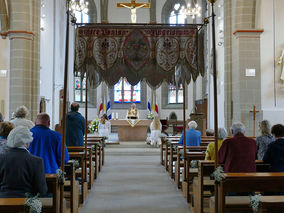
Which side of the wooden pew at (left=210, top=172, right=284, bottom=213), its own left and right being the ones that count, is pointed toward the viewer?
back

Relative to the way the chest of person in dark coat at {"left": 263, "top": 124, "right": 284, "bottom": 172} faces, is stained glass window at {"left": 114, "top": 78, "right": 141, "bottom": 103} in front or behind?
in front

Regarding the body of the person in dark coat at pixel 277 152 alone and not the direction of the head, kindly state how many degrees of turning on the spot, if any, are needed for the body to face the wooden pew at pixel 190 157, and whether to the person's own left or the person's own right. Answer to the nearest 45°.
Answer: approximately 45° to the person's own left

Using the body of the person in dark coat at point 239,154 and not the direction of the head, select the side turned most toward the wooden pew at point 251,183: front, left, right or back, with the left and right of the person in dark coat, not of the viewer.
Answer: back

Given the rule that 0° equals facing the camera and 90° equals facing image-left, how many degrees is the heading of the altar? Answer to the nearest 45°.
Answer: approximately 0°

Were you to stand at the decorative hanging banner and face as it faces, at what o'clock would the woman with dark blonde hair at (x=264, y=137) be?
The woman with dark blonde hair is roughly at 10 o'clock from the decorative hanging banner.

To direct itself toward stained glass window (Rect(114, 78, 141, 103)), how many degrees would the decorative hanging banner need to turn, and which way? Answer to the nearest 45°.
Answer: approximately 180°

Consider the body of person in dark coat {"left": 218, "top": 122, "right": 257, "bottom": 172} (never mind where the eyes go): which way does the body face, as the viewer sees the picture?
away from the camera

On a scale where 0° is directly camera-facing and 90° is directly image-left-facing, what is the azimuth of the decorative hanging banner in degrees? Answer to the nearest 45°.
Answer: approximately 0°

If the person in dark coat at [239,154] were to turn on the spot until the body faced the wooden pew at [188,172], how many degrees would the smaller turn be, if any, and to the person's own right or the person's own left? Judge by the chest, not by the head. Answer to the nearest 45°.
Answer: approximately 45° to the person's own left

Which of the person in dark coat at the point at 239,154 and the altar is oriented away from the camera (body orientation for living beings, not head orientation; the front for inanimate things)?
the person in dark coat

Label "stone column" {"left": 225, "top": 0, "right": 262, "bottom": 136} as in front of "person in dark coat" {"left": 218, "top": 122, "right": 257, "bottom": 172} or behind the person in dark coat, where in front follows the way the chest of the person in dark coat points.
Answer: in front

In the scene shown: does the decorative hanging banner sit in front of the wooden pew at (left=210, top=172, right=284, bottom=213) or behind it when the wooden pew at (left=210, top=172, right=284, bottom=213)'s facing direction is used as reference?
in front

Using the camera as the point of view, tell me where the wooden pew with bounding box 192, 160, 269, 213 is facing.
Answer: facing away from the viewer

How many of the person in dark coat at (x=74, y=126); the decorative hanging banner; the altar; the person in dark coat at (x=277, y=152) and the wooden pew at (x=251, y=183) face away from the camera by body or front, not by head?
3

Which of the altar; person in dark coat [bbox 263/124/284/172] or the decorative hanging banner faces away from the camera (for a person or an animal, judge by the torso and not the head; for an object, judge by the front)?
the person in dark coat

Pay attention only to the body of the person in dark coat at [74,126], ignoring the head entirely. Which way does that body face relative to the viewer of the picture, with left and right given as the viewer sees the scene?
facing away from the viewer

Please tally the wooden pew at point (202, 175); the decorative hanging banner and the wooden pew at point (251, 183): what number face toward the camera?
1
